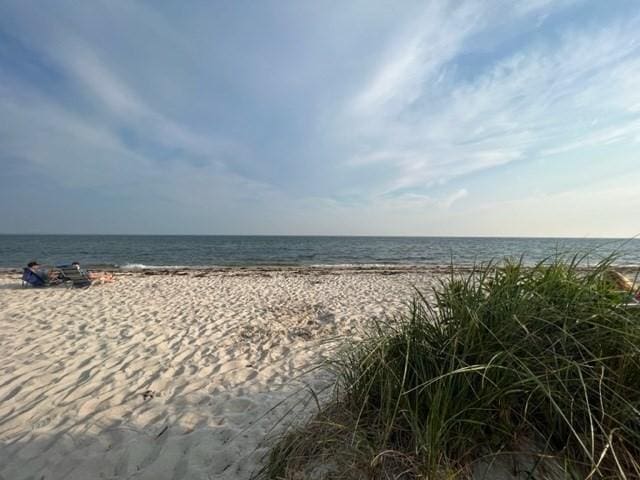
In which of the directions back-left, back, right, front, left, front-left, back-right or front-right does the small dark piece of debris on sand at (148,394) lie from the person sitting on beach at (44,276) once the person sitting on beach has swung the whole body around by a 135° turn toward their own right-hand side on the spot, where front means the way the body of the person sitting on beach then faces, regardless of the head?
front-left

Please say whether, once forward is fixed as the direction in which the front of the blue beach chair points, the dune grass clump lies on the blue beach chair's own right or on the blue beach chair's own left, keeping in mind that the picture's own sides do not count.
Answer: on the blue beach chair's own right

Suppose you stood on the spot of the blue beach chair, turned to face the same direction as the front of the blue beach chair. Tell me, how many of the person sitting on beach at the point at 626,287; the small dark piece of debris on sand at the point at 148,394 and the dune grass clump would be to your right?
3

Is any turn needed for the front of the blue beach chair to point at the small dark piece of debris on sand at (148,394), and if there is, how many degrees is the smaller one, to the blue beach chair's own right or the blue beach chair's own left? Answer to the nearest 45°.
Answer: approximately 90° to the blue beach chair's own right

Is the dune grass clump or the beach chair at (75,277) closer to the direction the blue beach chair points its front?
the beach chair

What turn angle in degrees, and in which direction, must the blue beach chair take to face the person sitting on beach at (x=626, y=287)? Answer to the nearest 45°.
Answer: approximately 90° to its right

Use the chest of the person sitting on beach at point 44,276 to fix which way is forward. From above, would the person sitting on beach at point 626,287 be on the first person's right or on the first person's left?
on the first person's right
